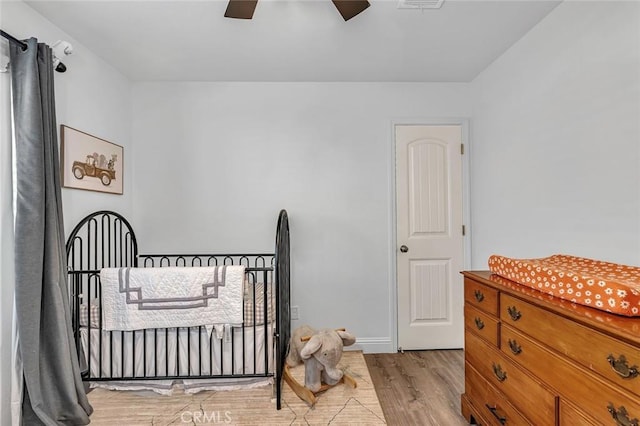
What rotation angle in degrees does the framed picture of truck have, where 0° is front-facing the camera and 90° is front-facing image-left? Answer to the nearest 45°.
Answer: approximately 315°

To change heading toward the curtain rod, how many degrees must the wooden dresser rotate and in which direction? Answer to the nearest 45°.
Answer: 0° — it already faces it

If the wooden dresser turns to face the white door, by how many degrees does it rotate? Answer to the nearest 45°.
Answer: approximately 90° to its right

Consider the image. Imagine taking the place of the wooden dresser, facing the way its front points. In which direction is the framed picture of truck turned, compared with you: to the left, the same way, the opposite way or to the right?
the opposite way

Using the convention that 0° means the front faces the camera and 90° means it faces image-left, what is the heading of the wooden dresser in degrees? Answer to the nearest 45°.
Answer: approximately 45°

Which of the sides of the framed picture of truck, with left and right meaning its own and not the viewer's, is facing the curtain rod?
right

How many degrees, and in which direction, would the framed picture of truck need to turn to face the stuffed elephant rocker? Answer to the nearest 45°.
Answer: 0° — it already faces it
